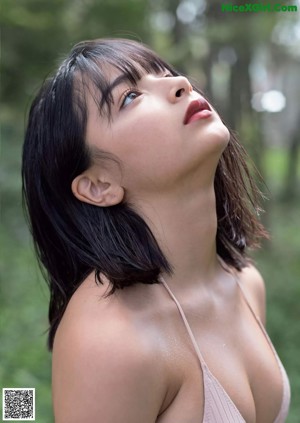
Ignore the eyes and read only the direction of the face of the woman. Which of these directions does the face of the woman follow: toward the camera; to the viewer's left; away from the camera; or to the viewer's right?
to the viewer's right

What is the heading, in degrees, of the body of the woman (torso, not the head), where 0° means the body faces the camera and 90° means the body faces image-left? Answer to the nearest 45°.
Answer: approximately 315°
